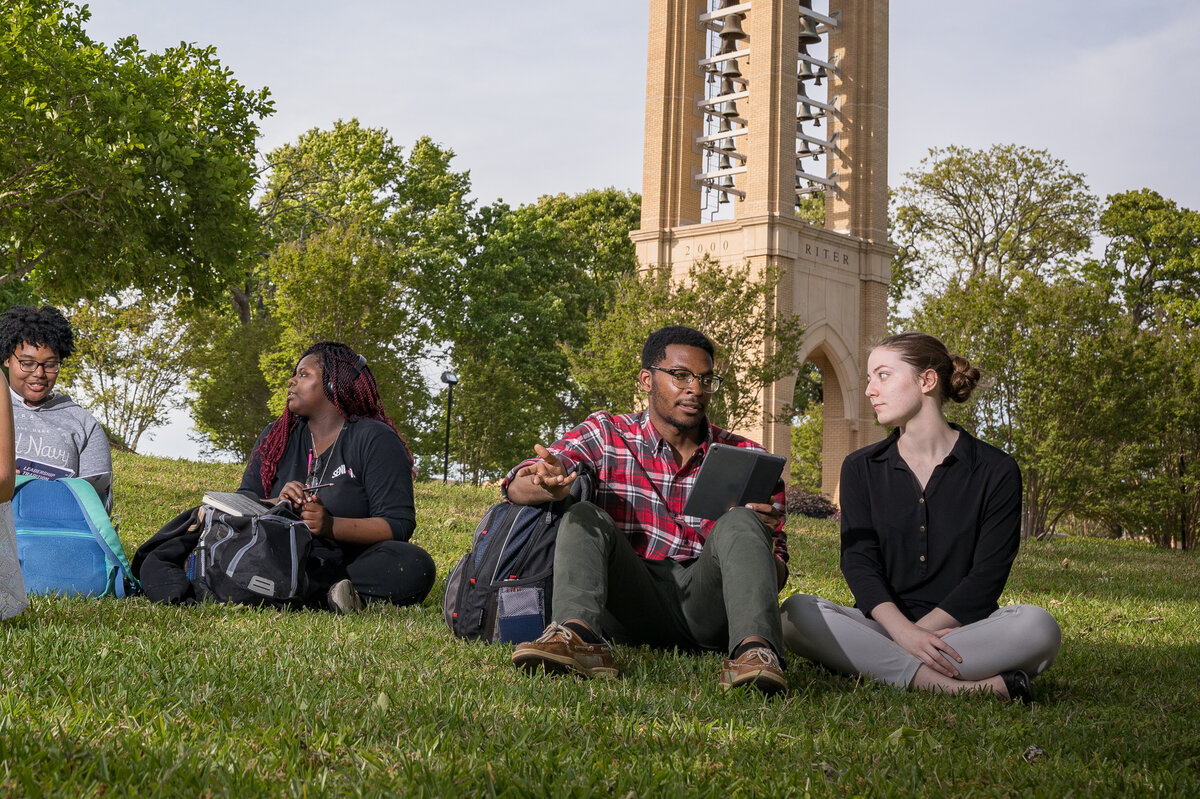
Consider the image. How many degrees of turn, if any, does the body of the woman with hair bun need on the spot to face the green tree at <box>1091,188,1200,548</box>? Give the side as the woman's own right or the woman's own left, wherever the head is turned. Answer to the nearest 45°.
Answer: approximately 180°

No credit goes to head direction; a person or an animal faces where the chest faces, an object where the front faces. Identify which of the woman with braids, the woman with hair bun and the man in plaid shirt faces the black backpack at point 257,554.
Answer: the woman with braids

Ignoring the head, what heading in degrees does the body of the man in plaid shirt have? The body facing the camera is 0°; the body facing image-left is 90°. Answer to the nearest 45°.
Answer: approximately 0°

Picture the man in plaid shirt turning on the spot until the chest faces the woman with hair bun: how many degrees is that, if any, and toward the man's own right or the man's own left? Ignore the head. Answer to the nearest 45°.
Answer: approximately 90° to the man's own left

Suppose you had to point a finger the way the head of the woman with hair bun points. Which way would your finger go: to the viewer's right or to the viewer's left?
to the viewer's left
